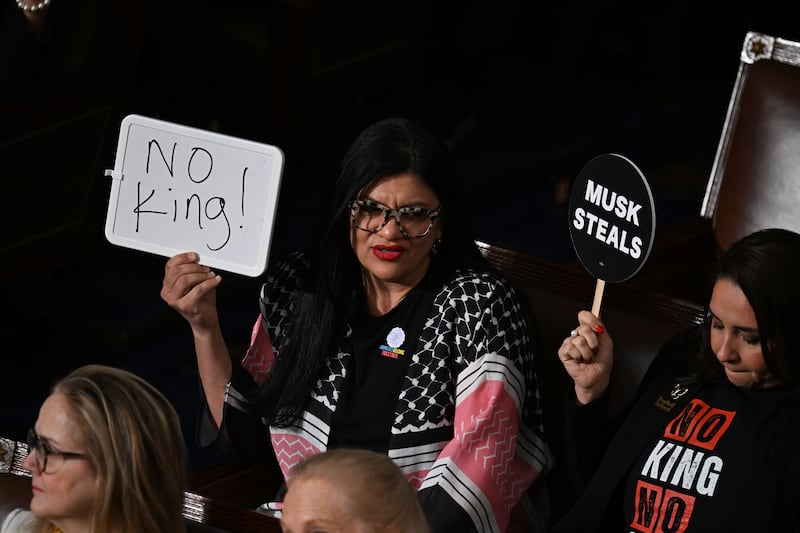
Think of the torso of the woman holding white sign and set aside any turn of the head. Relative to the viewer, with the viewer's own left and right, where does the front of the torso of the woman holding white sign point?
facing the viewer and to the left of the viewer

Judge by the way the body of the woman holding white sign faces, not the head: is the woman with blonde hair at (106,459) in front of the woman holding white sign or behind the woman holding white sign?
in front

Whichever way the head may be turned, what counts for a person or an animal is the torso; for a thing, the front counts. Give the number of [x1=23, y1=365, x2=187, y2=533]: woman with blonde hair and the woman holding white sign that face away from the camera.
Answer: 0
